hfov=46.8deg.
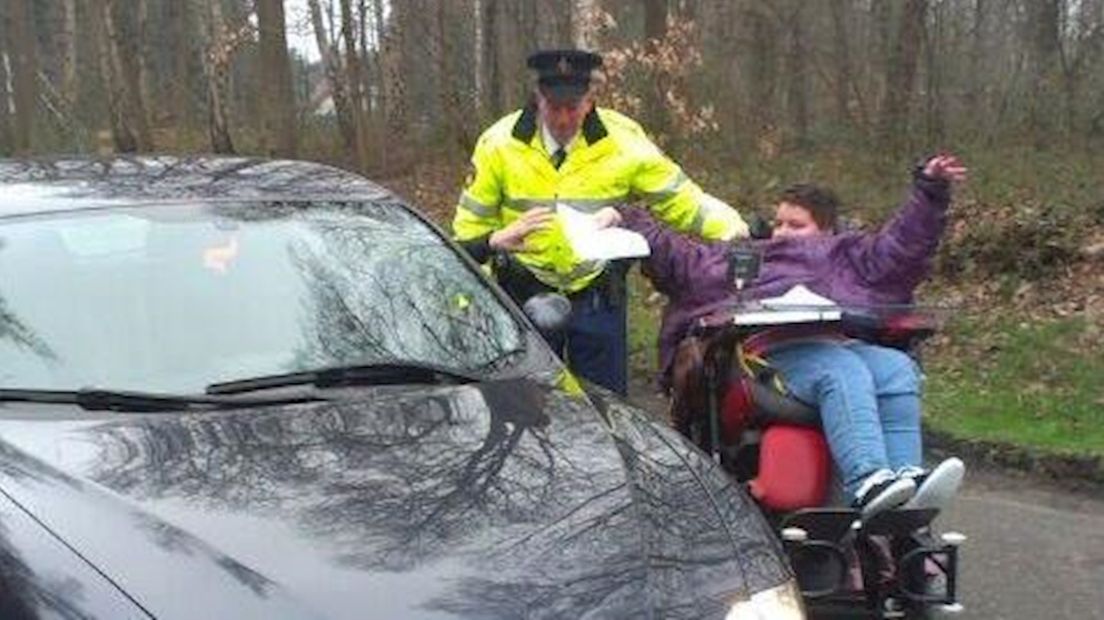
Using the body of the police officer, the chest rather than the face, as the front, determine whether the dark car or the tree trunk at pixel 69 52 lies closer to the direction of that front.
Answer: the dark car

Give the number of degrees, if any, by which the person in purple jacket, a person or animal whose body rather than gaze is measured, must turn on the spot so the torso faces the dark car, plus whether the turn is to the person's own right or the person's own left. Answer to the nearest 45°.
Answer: approximately 45° to the person's own right

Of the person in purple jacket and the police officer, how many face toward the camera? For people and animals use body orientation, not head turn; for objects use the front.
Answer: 2

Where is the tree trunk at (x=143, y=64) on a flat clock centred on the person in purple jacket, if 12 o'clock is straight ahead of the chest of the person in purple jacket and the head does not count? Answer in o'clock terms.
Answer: The tree trunk is roughly at 5 o'clock from the person in purple jacket.

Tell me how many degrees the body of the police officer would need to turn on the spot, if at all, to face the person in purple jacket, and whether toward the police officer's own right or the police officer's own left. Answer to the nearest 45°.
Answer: approximately 45° to the police officer's own left

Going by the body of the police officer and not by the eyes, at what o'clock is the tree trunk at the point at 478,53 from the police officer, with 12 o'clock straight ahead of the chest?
The tree trunk is roughly at 6 o'clock from the police officer.

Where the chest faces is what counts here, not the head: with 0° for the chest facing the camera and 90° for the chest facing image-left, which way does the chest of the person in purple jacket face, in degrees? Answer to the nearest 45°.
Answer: approximately 0°

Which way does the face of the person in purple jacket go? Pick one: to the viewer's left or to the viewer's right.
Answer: to the viewer's left

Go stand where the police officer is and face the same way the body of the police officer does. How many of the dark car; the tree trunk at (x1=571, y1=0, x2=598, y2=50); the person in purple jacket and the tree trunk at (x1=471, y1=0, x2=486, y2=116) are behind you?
2

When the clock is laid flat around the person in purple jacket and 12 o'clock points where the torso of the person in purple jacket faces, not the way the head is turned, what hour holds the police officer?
The police officer is roughly at 4 o'clock from the person in purple jacket.

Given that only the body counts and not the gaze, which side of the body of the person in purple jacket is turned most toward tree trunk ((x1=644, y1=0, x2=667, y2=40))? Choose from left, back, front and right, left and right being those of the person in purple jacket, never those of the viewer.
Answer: back
